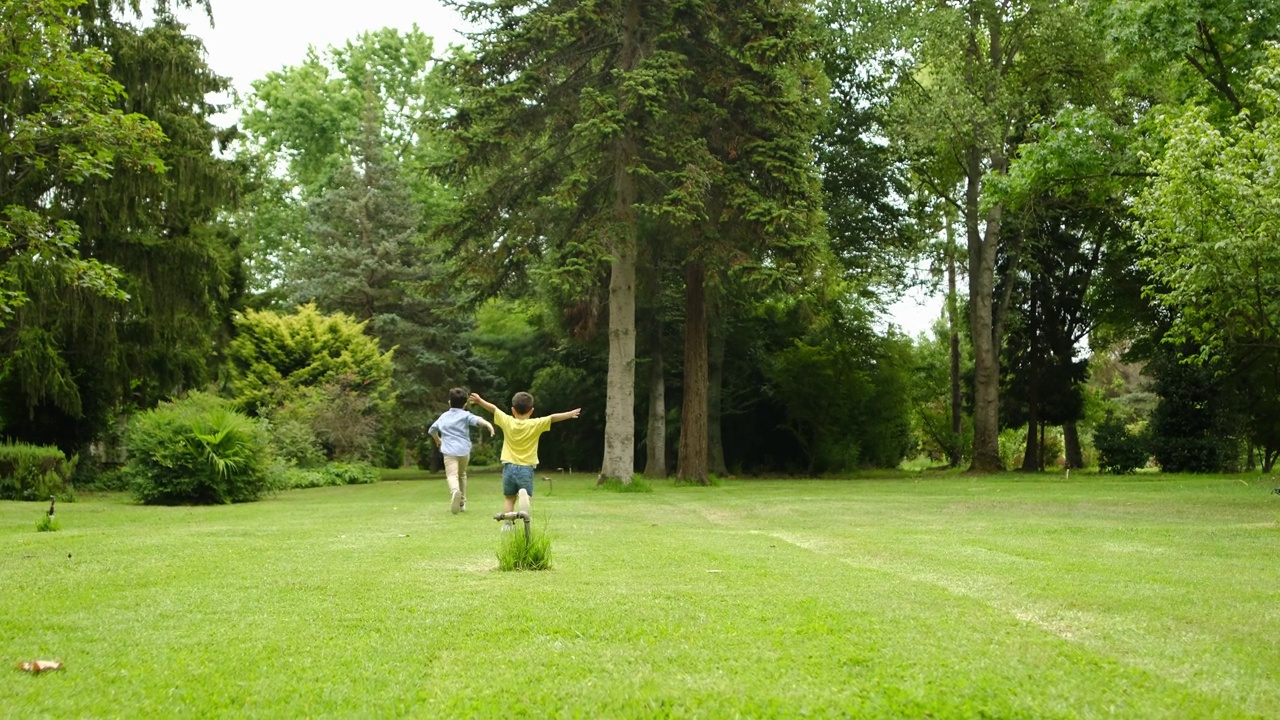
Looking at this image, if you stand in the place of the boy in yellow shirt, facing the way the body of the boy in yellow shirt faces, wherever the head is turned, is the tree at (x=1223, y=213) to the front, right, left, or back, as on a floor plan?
right

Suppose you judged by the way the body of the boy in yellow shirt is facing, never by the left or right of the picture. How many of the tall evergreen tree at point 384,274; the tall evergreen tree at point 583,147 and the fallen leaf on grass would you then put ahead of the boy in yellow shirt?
2

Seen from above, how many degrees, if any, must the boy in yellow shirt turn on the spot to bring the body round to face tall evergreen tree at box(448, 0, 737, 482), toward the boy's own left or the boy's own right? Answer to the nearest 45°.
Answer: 0° — they already face it

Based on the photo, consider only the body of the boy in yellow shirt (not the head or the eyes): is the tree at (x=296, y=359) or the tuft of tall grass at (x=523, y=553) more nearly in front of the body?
the tree

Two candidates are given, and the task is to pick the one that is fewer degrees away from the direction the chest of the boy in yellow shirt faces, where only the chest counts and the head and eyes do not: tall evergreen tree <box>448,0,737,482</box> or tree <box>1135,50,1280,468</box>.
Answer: the tall evergreen tree

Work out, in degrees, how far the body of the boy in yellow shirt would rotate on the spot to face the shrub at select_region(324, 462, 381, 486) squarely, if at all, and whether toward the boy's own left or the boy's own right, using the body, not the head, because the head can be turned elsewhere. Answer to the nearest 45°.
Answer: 0° — they already face it

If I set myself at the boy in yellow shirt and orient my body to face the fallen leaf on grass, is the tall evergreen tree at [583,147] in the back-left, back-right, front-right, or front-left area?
back-right

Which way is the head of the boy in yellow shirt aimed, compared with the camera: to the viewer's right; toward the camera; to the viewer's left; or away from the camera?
away from the camera

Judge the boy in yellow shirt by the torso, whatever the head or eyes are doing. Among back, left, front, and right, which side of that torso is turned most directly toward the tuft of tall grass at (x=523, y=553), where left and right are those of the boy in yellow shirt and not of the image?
back

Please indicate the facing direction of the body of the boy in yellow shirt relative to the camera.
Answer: away from the camera
